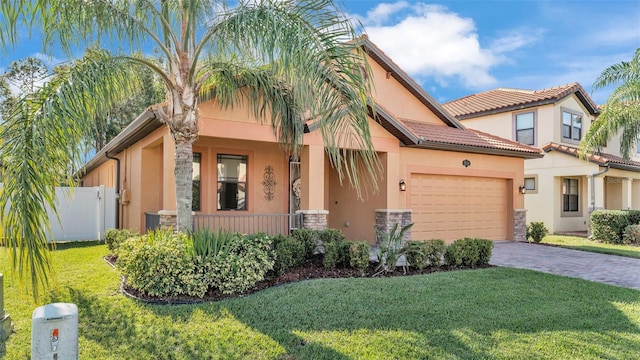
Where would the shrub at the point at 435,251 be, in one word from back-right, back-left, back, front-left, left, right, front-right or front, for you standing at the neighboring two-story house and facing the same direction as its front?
front-right

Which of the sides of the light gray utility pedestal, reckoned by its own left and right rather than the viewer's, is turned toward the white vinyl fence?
back

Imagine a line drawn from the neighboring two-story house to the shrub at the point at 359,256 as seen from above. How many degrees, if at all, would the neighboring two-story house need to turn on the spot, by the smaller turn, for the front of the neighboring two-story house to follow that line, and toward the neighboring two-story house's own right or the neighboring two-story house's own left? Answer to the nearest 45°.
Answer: approximately 45° to the neighboring two-story house's own right

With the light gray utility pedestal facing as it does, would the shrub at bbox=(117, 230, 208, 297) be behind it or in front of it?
behind

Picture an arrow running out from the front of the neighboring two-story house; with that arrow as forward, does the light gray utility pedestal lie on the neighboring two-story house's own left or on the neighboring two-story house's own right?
on the neighboring two-story house's own right

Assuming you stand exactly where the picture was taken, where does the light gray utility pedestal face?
facing the viewer

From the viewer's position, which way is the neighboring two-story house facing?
facing the viewer and to the right of the viewer

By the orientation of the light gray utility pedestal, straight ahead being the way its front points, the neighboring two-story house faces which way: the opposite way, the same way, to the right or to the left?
the same way

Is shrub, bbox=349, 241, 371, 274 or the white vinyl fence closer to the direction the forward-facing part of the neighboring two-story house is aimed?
the shrub

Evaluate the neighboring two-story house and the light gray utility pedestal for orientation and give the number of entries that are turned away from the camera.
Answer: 0
